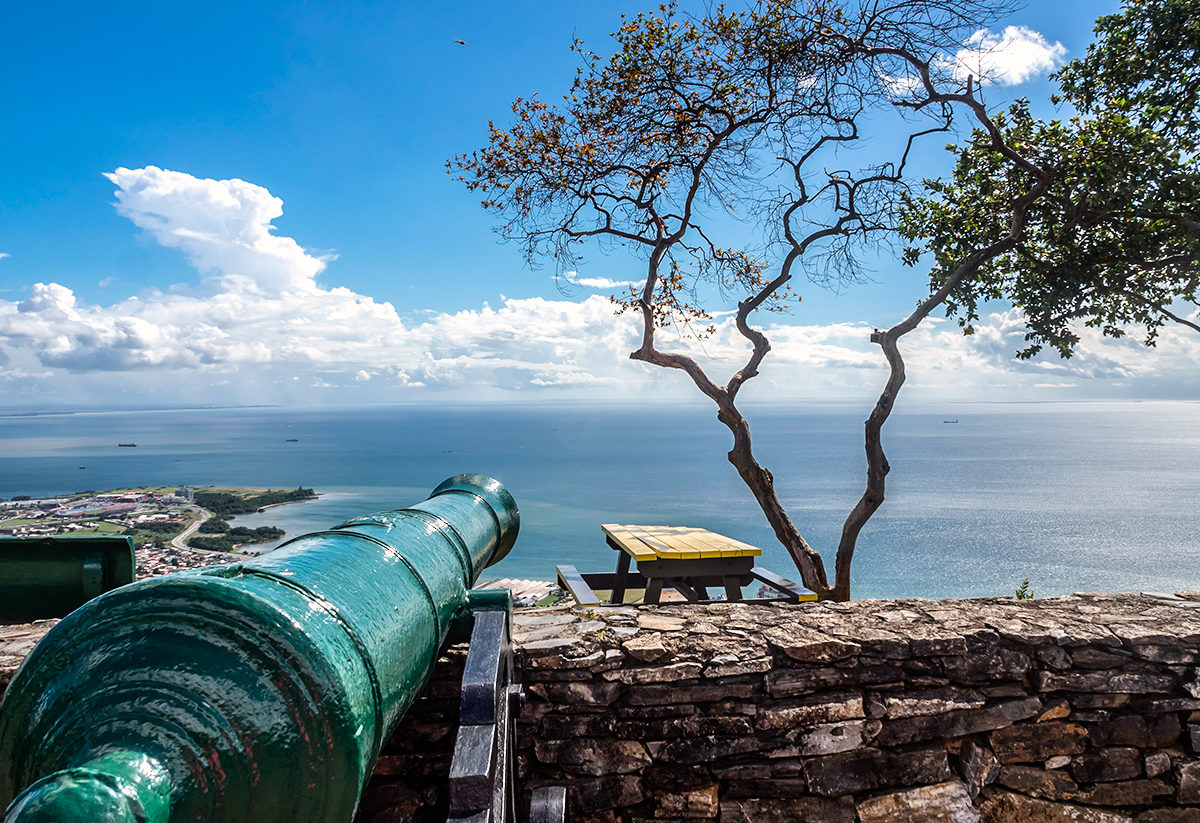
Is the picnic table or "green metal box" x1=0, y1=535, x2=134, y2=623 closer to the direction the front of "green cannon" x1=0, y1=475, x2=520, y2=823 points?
the picnic table

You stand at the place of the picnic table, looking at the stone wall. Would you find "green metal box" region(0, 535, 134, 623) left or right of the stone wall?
right

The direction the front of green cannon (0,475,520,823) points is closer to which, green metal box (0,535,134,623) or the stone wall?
the stone wall

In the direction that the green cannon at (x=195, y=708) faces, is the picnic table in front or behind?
in front

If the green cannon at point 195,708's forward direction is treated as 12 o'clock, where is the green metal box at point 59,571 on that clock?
the green metal box at point 59,571 is roughly at 10 o'clock from the green cannon at point 195,708.

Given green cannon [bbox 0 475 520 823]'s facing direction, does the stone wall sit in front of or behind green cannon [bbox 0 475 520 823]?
in front

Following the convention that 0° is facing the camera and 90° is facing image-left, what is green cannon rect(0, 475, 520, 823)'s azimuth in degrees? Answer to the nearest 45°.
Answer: approximately 225°
